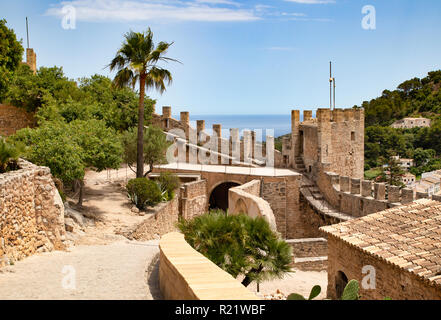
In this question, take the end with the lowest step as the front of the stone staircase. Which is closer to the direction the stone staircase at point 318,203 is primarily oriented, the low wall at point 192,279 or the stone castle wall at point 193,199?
the low wall

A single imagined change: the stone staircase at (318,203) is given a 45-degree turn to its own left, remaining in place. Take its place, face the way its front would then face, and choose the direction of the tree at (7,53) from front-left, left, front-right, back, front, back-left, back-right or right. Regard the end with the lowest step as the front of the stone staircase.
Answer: back

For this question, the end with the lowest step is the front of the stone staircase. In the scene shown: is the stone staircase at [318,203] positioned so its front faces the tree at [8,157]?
no

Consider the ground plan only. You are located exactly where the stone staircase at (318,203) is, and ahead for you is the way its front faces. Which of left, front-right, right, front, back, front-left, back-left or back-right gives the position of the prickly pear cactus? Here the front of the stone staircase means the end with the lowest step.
front-right

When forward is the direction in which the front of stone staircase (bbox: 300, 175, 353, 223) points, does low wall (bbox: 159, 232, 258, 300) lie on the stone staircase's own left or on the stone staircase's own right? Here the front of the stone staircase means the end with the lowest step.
on the stone staircase's own right

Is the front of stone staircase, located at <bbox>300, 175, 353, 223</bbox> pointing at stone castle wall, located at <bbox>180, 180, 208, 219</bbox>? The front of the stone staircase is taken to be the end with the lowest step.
no

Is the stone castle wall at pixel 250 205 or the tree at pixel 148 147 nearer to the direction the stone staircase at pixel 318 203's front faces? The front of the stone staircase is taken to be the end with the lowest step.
the stone castle wall

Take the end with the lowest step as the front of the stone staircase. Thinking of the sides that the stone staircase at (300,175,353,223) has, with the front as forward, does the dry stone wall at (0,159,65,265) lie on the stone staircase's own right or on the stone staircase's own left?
on the stone staircase's own right

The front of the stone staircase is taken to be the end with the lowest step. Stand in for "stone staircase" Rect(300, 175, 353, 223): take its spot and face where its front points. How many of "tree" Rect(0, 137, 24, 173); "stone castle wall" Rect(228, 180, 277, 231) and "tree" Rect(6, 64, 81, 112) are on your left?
0

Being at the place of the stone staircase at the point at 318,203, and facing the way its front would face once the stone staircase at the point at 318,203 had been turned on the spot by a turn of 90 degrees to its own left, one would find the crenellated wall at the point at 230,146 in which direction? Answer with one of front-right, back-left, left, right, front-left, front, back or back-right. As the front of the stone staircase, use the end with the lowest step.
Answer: left

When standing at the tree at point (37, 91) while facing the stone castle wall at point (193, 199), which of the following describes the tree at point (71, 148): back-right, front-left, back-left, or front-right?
front-right

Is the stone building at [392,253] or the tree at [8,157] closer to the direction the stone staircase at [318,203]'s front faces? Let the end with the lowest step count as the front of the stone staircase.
the stone building

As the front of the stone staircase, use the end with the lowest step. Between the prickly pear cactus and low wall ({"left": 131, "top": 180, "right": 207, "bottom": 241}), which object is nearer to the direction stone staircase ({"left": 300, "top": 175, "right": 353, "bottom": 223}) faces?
the prickly pear cactus

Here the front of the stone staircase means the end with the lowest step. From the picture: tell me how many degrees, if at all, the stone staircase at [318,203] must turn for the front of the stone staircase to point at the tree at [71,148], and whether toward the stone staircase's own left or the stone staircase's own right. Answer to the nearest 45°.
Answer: approximately 90° to the stone staircase's own right

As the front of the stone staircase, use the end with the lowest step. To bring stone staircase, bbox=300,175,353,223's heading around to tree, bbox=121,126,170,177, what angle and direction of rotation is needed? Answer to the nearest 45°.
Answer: approximately 135° to its right

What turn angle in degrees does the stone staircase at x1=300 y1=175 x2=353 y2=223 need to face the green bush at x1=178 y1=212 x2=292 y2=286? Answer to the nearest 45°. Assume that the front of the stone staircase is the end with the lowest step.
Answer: approximately 45° to its right

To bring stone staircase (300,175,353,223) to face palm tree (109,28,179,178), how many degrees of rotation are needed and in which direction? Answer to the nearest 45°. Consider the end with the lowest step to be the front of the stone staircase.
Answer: approximately 90° to its right

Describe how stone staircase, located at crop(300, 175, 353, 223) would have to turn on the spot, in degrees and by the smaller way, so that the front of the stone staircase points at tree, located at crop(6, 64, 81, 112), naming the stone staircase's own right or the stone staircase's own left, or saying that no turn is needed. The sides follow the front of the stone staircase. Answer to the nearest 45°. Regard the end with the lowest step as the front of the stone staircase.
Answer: approximately 135° to the stone staircase's own right
